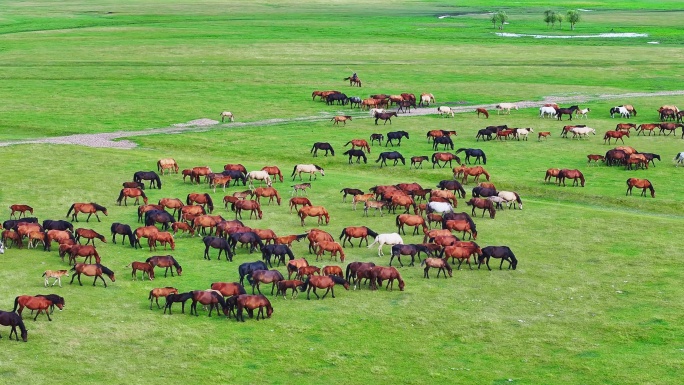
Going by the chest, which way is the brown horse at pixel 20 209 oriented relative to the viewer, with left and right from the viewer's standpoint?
facing to the right of the viewer

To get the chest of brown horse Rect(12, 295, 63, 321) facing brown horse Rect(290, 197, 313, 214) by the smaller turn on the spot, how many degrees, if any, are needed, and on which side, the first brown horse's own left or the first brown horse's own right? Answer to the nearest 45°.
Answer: approximately 45° to the first brown horse's own left

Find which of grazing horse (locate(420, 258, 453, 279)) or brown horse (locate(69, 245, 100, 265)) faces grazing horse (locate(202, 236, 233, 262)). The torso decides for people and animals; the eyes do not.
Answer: the brown horse

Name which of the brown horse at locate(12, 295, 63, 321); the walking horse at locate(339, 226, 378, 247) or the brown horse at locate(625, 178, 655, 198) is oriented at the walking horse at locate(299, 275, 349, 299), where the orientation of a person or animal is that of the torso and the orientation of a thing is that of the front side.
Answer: the brown horse at locate(12, 295, 63, 321)

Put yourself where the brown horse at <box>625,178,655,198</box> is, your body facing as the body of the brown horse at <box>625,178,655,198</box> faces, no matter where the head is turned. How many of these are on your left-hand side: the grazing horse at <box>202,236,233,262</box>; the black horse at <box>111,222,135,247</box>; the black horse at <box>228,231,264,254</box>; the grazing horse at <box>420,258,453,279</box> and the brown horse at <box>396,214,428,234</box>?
0

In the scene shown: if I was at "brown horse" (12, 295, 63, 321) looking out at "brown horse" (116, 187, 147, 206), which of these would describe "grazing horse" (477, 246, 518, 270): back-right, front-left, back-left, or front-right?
front-right

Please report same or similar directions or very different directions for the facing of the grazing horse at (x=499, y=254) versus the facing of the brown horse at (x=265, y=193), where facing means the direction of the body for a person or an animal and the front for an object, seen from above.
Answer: same or similar directions

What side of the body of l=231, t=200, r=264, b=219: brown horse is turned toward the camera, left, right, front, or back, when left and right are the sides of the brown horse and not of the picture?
right

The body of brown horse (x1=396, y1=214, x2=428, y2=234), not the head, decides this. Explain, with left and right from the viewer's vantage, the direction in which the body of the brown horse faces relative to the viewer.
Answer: facing to the right of the viewer

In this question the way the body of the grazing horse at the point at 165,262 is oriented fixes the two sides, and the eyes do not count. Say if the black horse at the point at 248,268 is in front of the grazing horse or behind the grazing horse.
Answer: in front

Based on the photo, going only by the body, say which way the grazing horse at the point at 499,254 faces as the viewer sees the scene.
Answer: to the viewer's right

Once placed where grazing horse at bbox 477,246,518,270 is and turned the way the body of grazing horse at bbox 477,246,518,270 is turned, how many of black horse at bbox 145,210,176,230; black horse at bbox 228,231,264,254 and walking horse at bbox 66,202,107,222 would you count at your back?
3

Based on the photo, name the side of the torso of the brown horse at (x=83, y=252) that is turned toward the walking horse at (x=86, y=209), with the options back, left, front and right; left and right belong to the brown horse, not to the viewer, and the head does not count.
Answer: left

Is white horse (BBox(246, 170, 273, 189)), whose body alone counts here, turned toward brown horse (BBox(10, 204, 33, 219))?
no
